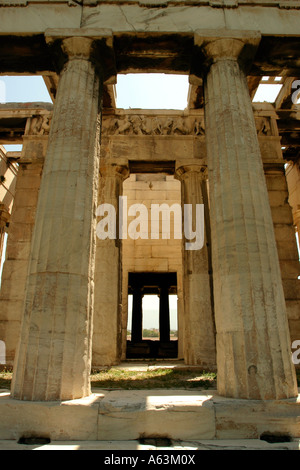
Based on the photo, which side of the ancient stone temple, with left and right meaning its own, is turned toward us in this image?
front

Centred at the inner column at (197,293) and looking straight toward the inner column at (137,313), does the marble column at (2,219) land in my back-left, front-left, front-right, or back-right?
front-left
